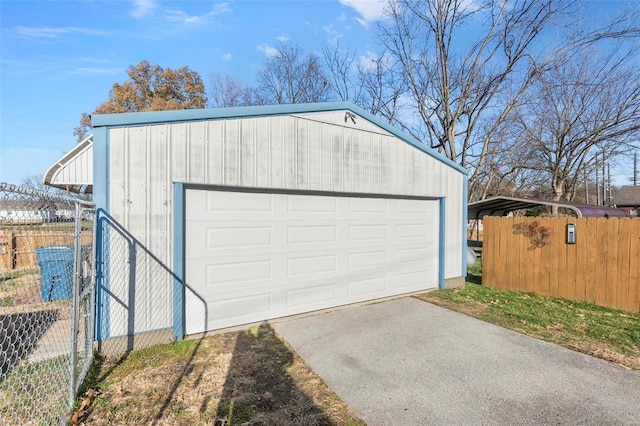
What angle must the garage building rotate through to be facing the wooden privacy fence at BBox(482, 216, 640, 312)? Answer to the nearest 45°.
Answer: approximately 45° to its left

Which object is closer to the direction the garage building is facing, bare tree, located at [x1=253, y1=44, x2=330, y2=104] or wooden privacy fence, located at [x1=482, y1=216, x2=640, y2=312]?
the wooden privacy fence

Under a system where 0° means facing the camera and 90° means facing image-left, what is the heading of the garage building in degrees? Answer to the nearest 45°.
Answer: approximately 315°

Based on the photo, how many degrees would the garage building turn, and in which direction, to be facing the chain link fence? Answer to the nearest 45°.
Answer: approximately 90° to its right
